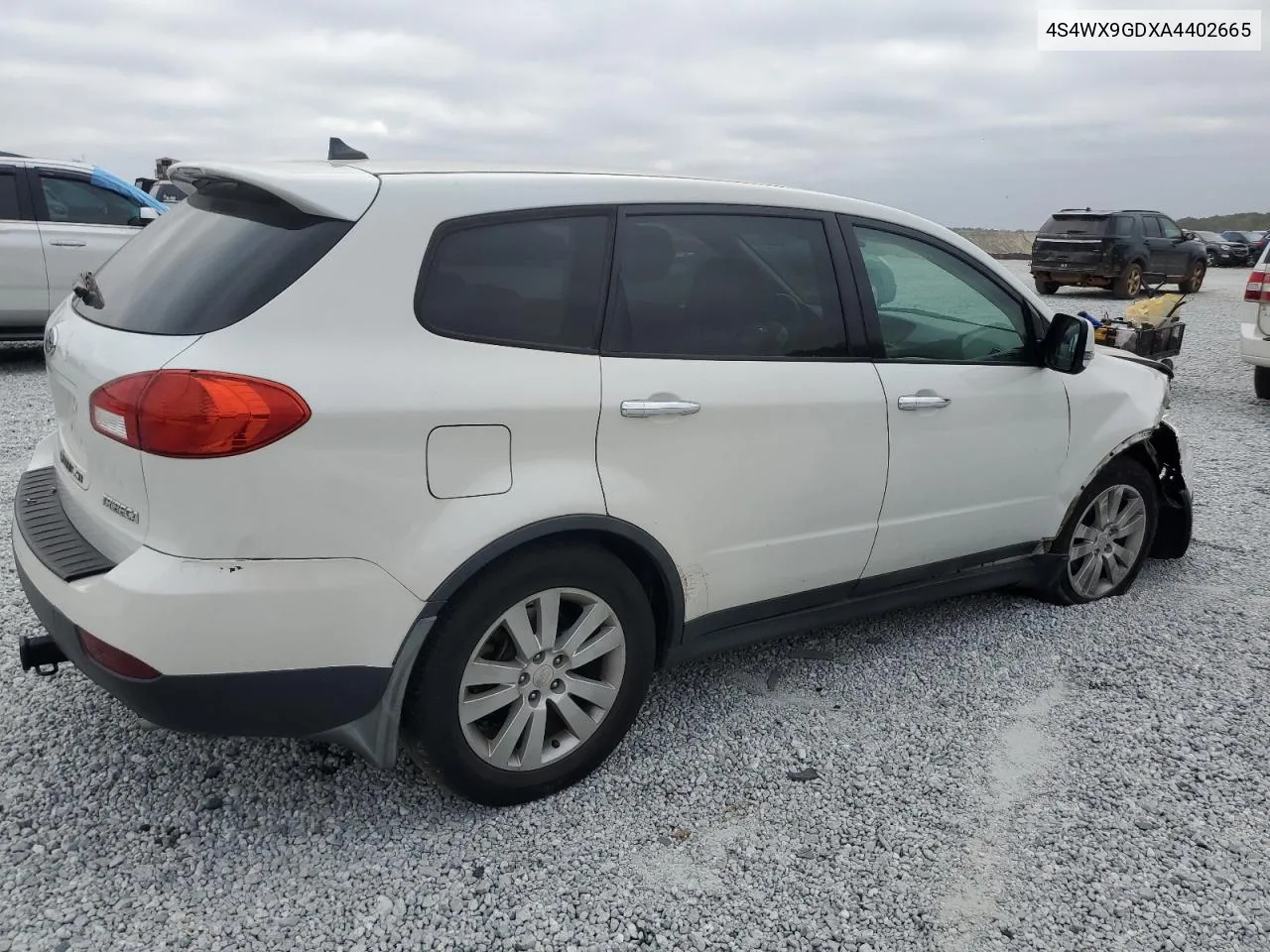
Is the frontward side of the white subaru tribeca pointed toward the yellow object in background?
yes

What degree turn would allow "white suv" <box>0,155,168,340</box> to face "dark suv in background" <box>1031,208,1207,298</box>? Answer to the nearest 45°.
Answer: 0° — it already faces it

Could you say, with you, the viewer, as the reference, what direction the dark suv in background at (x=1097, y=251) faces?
facing away from the viewer and to the right of the viewer

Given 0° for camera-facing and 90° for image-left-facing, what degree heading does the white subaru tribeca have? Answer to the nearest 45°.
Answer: approximately 225°

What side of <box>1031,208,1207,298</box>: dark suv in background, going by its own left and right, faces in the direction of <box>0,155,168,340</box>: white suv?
back

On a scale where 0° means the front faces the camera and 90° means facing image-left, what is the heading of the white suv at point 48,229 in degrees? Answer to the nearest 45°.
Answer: approximately 270°

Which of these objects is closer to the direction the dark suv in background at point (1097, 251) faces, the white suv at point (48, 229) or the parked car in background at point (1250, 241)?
the parked car in background

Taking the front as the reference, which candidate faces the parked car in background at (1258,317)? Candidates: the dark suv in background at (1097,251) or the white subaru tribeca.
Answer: the white subaru tribeca
